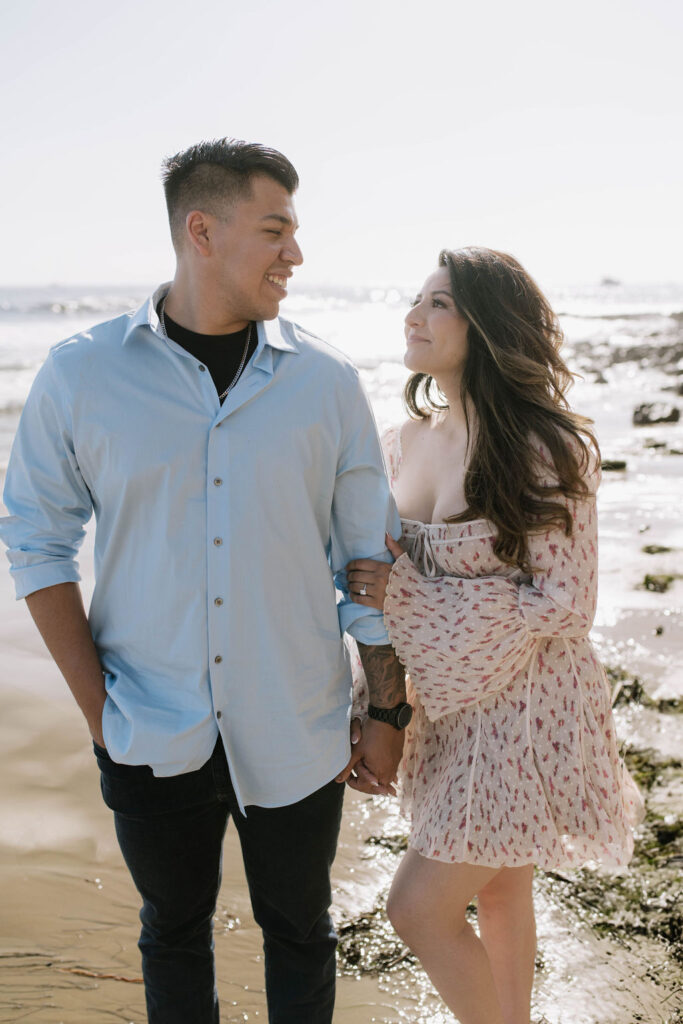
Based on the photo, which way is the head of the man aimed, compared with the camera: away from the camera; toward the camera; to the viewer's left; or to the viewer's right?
to the viewer's right

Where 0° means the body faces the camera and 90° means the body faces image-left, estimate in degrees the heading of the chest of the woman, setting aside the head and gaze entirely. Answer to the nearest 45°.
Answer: approximately 45°

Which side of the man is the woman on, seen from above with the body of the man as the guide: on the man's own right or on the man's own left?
on the man's own left

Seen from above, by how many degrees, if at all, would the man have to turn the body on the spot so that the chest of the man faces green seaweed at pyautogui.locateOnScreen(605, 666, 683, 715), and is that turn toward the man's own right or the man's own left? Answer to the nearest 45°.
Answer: approximately 135° to the man's own left

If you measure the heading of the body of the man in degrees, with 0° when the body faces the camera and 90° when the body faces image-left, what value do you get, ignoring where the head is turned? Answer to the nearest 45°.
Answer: approximately 0°

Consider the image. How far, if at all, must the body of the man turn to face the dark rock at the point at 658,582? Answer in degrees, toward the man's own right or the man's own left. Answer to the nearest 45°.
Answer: approximately 135° to the man's own left

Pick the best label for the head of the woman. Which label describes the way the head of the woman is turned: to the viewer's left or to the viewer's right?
to the viewer's left

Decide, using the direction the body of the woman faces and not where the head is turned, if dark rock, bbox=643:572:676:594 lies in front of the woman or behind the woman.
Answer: behind

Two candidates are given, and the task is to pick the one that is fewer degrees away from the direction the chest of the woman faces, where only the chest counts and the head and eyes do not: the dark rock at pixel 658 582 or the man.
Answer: the man
